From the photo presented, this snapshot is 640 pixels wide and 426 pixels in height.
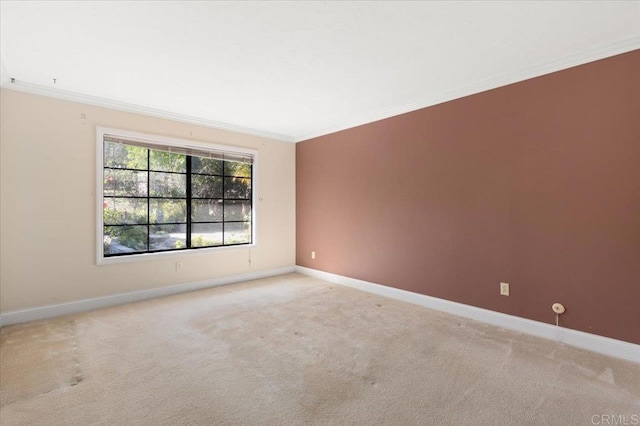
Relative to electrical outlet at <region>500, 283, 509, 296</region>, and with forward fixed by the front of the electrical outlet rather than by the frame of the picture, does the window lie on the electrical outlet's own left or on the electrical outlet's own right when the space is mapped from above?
on the electrical outlet's own right
